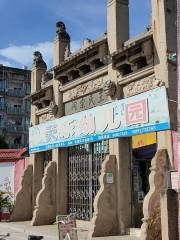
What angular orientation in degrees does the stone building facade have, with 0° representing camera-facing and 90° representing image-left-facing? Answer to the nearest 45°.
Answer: approximately 45°

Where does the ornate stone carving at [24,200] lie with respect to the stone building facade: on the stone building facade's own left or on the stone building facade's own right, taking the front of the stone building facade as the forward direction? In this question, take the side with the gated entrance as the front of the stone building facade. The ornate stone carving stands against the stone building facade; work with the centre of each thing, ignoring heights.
on the stone building facade's own right

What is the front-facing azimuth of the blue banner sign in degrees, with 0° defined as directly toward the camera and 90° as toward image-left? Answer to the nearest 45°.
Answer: approximately 45°
